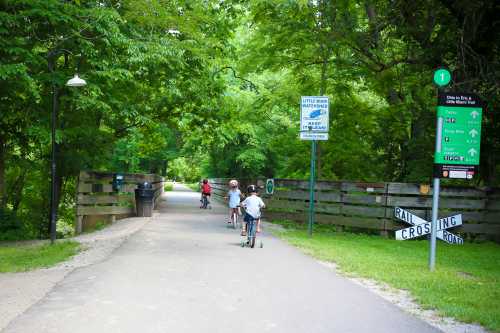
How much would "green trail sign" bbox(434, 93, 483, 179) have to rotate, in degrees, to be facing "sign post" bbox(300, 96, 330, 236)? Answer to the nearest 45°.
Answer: approximately 135° to its right

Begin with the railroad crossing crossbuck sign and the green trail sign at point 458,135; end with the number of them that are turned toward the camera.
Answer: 2

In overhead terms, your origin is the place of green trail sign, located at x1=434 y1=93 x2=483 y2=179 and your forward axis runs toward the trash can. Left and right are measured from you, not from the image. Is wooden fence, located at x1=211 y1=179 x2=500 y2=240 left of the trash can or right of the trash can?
right

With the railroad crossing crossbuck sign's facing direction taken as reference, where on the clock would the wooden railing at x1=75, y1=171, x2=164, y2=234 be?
The wooden railing is roughly at 3 o'clock from the railroad crossing crossbuck sign.

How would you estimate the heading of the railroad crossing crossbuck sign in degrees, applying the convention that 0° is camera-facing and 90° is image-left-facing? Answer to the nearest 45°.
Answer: approximately 0°

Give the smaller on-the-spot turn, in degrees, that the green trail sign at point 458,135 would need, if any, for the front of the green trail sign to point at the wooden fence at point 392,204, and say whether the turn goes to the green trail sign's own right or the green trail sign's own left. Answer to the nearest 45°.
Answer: approximately 180°
